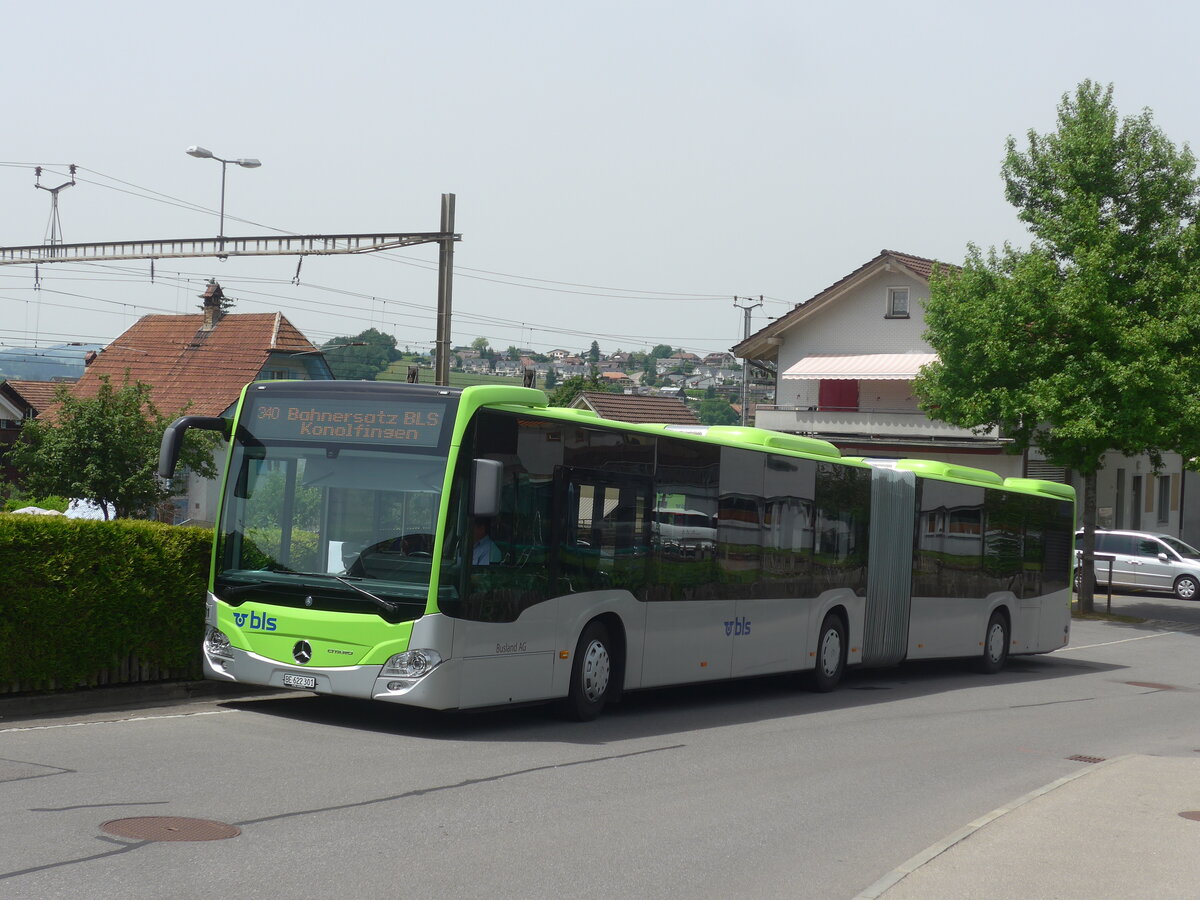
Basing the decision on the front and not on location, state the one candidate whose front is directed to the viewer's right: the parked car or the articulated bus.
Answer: the parked car

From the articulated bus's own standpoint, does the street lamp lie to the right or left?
on its right

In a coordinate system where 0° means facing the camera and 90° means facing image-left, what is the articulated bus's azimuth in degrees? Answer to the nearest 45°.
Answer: approximately 45°

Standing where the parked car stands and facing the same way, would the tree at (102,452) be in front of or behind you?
behind

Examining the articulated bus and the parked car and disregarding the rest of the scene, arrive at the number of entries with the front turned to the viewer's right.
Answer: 1

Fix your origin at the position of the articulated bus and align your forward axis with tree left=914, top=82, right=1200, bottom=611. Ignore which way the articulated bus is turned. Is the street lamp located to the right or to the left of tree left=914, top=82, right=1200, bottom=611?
left

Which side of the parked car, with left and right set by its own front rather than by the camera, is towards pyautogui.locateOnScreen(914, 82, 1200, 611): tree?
right

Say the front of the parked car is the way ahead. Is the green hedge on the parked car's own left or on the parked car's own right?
on the parked car's own right

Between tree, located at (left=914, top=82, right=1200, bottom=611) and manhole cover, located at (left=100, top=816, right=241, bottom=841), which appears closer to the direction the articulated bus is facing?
the manhole cover

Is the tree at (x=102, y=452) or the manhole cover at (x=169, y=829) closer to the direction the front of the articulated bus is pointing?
the manhole cover

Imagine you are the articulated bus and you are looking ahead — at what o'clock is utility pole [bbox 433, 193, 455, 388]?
The utility pole is roughly at 4 o'clock from the articulated bus.

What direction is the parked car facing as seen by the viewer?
to the viewer's right
